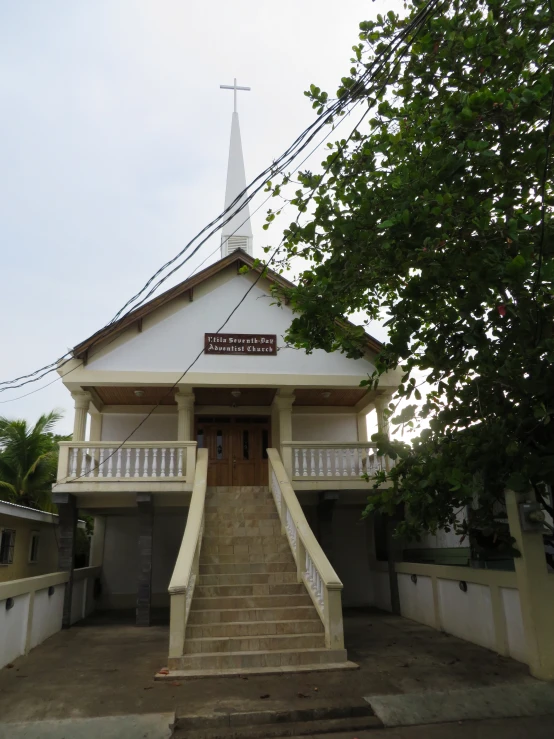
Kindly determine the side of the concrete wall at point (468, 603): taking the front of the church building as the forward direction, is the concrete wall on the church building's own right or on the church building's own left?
on the church building's own left

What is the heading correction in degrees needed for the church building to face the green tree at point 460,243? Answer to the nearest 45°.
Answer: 0° — it already faces it

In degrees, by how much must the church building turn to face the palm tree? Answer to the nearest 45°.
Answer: approximately 135° to its right

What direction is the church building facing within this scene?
toward the camera

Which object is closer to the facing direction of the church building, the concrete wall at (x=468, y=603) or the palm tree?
the concrete wall

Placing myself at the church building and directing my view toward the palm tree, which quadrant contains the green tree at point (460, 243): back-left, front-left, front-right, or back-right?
back-left
